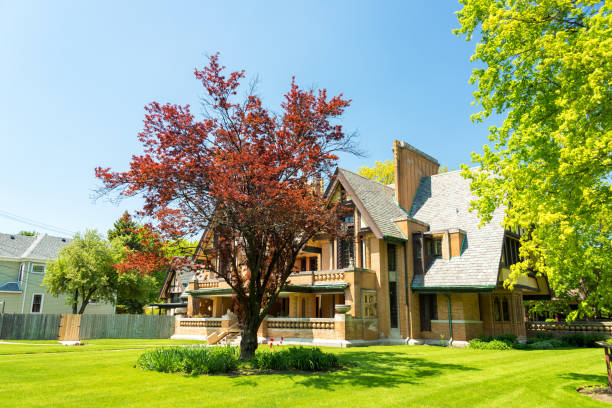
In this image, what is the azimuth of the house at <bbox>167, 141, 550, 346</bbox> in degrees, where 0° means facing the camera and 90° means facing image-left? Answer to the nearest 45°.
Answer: approximately 45°

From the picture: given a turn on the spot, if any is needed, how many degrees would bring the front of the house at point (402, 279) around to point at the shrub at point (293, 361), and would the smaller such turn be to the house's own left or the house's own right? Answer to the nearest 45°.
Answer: approximately 45° to the house's own left

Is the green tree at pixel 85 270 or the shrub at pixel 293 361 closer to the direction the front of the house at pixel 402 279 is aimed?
the shrub

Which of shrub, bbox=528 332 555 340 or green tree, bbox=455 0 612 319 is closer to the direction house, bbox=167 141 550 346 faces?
the green tree

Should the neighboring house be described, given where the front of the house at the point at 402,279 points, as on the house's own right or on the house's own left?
on the house's own right

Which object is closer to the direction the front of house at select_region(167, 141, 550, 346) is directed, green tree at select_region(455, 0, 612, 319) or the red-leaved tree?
the red-leaved tree

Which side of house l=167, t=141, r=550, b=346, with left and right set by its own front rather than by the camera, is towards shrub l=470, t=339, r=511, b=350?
left

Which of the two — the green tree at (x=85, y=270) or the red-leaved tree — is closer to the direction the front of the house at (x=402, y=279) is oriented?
the red-leaved tree

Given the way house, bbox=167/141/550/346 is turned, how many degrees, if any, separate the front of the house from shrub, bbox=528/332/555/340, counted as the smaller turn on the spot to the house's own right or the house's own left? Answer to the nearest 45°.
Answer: approximately 135° to the house's own left

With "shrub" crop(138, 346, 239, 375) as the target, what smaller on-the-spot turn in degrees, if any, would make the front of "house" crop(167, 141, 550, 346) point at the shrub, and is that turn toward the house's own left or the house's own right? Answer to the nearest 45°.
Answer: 0° — it already faces it
